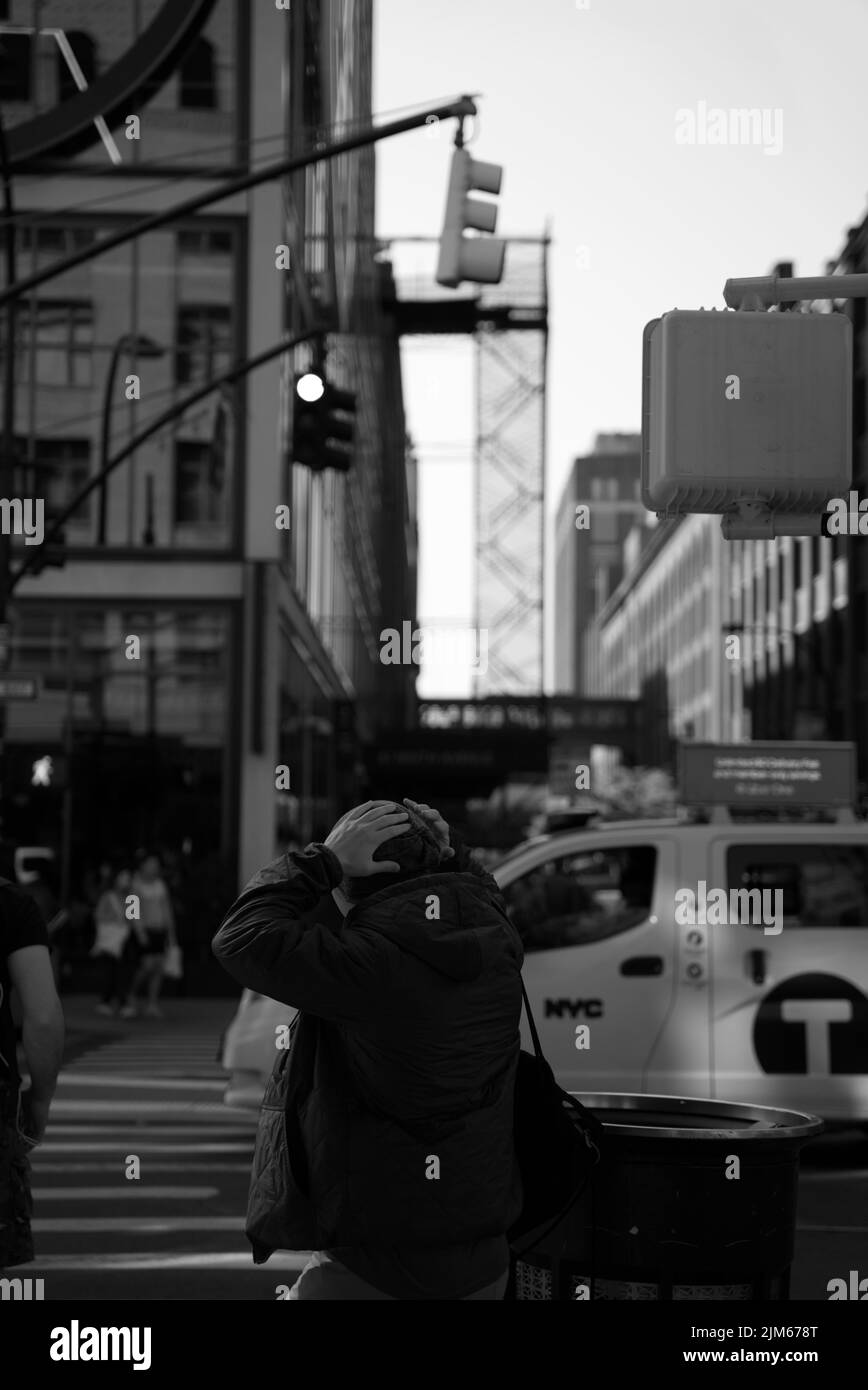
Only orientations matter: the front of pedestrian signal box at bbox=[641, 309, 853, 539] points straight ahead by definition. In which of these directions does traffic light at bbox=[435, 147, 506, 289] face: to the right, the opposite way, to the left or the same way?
to the right

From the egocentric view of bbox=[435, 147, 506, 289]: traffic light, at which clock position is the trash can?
The trash can is roughly at 3 o'clock from the traffic light.

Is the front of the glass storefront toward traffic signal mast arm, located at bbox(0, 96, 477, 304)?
yes

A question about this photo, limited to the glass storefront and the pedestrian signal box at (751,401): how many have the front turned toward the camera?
1

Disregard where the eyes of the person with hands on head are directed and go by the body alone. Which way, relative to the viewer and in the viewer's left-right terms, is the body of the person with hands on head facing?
facing away from the viewer and to the left of the viewer

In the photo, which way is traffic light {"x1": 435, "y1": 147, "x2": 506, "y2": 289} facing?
to the viewer's right

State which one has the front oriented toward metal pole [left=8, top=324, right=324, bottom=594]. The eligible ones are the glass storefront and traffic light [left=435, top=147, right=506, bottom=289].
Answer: the glass storefront

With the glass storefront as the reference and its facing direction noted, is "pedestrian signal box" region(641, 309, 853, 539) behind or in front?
in front

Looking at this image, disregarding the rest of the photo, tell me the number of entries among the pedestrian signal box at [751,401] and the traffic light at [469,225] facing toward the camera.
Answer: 0

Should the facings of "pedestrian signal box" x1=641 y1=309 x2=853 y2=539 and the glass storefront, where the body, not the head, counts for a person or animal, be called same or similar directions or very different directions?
very different directions

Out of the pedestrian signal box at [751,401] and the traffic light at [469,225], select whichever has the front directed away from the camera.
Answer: the pedestrian signal box

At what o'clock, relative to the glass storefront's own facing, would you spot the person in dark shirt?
The person in dark shirt is roughly at 12 o'clock from the glass storefront.

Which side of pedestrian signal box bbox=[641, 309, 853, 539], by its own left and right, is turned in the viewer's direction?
back
